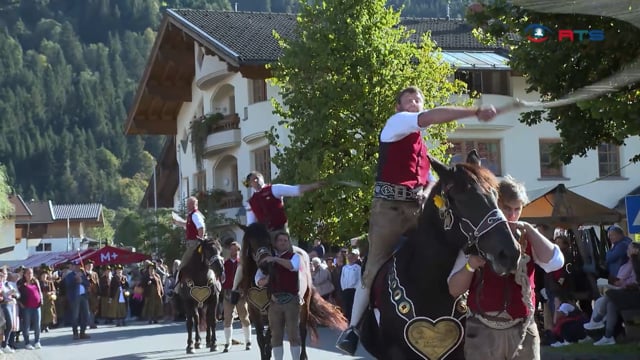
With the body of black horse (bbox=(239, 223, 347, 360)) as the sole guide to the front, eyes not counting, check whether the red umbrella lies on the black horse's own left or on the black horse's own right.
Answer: on the black horse's own right

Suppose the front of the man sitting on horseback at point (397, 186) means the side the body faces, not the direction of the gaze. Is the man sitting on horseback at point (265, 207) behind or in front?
behind

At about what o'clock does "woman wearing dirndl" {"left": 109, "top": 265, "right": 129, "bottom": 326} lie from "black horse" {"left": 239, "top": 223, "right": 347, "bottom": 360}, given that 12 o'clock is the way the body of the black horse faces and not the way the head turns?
The woman wearing dirndl is roughly at 4 o'clock from the black horse.

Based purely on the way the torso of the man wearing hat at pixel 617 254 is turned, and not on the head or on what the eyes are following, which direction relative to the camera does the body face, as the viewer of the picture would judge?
to the viewer's left

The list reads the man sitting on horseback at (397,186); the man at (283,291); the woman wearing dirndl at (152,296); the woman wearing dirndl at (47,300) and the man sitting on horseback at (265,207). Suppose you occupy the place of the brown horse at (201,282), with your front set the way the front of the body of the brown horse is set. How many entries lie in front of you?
3
